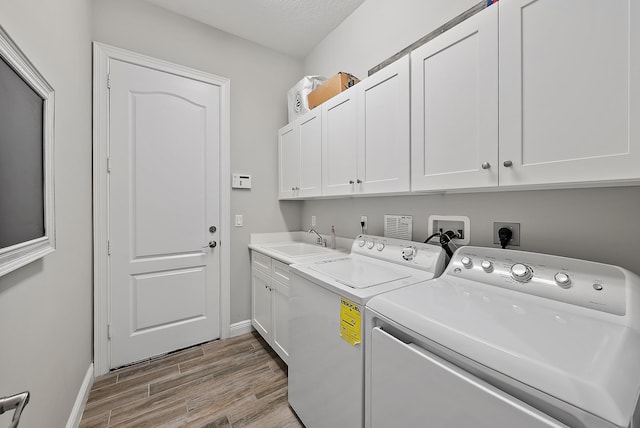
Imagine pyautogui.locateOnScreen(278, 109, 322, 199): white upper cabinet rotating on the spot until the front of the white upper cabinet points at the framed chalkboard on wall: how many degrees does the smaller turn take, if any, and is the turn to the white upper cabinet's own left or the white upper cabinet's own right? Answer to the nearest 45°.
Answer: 0° — it already faces it

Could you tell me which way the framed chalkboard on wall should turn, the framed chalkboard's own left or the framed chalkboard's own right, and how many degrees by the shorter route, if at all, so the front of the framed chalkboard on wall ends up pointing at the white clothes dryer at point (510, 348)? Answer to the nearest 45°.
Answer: approximately 45° to the framed chalkboard's own right

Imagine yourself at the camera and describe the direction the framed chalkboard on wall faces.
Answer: facing to the right of the viewer

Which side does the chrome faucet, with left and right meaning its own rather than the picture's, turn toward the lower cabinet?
front

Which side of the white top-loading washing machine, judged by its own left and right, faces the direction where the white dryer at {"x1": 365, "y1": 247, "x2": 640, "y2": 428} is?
left

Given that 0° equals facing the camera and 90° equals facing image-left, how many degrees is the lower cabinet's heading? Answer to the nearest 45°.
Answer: approximately 45°

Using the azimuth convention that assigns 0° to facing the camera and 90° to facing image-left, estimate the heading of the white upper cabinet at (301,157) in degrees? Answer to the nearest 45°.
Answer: approximately 45°
